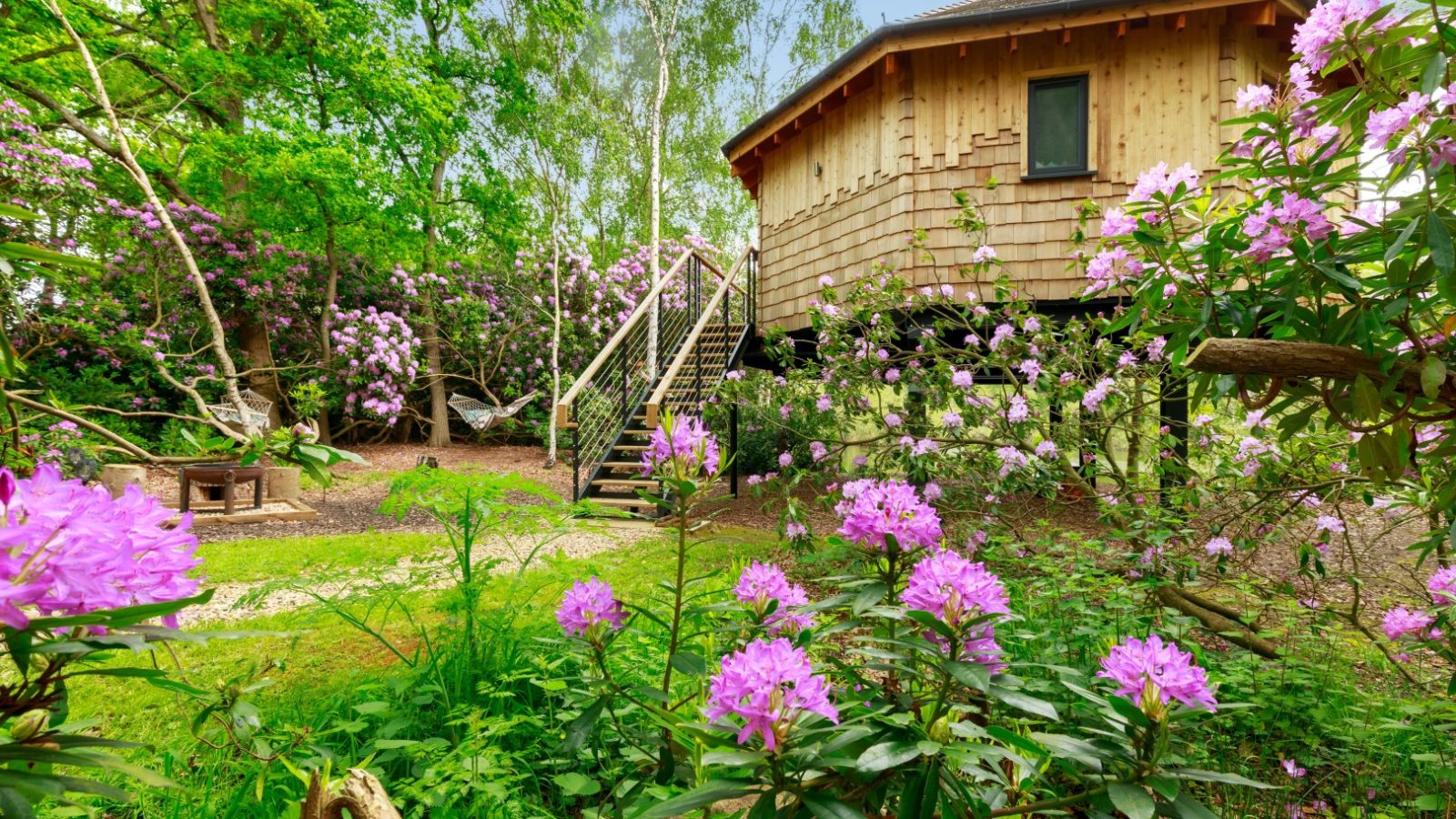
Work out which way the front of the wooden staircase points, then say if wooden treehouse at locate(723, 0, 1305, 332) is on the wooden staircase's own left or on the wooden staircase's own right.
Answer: on the wooden staircase's own left

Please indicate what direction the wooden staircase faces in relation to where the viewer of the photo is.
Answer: facing the viewer and to the left of the viewer

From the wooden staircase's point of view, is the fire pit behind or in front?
in front

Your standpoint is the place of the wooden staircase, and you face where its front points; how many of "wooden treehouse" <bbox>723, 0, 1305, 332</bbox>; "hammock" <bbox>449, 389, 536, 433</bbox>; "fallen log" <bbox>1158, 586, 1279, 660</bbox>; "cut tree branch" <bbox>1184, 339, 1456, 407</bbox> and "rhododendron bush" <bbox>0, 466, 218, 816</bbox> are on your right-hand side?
1

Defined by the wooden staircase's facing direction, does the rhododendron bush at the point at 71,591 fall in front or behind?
in front

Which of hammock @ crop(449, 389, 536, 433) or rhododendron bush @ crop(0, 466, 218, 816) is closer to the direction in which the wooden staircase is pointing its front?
the rhododendron bush

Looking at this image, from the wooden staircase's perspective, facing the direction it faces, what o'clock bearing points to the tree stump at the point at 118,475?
The tree stump is roughly at 1 o'clock from the wooden staircase.

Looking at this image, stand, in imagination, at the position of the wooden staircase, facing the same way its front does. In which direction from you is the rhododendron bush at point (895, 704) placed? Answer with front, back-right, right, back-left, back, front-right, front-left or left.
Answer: front-left

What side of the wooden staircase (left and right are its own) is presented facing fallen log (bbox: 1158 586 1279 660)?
left

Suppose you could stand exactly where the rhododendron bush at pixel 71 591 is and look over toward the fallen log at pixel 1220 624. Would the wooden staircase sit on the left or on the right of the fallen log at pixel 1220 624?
left

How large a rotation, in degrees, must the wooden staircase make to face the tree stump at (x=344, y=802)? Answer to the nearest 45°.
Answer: approximately 45° to its left

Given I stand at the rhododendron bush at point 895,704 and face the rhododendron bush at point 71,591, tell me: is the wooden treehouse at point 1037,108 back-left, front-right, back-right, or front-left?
back-right

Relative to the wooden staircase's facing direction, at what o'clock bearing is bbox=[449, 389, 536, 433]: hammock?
The hammock is roughly at 3 o'clock from the wooden staircase.

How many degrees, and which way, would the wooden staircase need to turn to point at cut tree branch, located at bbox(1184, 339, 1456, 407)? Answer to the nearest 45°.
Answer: approximately 45° to its left
